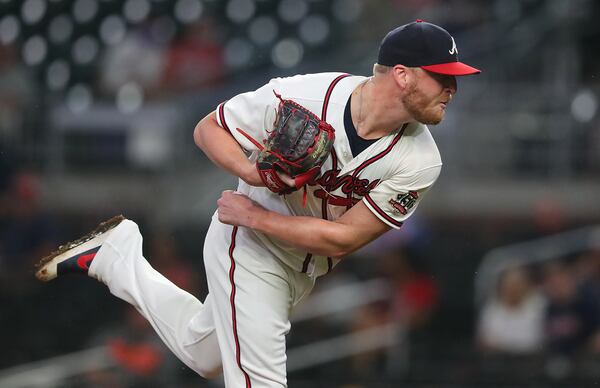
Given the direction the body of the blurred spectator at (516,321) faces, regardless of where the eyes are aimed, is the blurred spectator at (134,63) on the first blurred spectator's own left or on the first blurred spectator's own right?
on the first blurred spectator's own right

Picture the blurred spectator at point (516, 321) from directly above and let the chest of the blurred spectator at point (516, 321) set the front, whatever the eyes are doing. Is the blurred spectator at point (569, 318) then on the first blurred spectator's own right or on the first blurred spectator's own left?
on the first blurred spectator's own left

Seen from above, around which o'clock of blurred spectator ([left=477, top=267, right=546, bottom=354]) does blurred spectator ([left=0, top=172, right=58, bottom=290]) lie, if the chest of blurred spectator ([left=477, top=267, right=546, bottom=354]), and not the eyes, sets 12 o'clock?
blurred spectator ([left=0, top=172, right=58, bottom=290]) is roughly at 3 o'clock from blurred spectator ([left=477, top=267, right=546, bottom=354]).

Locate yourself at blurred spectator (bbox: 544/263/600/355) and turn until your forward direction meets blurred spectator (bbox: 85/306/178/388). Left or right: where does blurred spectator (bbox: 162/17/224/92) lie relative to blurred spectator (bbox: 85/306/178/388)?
right

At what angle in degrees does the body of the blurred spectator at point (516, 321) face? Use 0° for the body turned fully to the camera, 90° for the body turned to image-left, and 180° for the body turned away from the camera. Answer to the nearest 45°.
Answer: approximately 0°

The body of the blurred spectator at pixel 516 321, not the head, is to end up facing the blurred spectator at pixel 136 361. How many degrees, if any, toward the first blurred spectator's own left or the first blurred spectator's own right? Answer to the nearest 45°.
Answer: approximately 90° to the first blurred spectator's own right

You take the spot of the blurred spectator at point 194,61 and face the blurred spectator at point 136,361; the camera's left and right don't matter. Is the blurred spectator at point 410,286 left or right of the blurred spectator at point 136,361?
left
